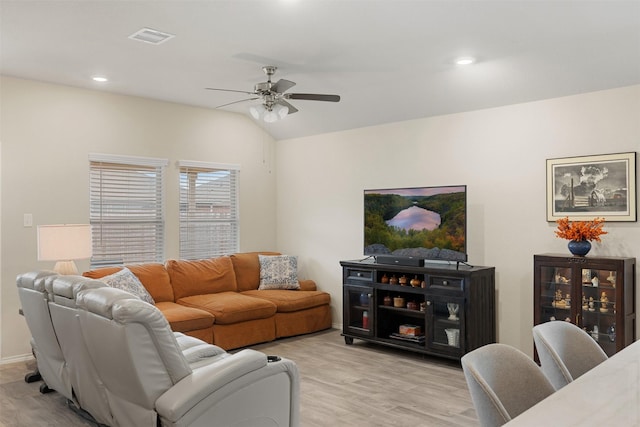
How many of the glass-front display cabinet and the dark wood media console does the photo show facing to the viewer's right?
0

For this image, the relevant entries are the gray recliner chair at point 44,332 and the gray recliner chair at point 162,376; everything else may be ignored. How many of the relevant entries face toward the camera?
0

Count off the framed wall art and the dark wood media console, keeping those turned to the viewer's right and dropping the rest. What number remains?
0

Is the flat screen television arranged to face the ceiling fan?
yes

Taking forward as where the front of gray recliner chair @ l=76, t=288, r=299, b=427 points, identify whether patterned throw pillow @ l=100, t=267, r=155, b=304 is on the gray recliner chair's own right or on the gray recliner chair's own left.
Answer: on the gray recliner chair's own left

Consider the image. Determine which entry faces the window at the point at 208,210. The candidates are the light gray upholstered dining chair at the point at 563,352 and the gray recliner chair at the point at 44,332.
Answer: the gray recliner chair

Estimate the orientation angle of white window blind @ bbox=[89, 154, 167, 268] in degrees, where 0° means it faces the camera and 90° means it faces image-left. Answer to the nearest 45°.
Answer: approximately 315°

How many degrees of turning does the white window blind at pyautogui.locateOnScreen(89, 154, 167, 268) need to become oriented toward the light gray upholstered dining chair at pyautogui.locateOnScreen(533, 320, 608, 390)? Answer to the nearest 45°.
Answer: approximately 45° to its right

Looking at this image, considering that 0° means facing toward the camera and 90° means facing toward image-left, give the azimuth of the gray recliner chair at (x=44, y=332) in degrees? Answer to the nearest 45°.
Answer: approximately 225°

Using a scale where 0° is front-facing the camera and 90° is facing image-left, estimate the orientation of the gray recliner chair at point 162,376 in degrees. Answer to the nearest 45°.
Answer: approximately 225°

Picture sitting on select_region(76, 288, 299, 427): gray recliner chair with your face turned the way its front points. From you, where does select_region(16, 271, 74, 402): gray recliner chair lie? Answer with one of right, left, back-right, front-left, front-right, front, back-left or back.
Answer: left
